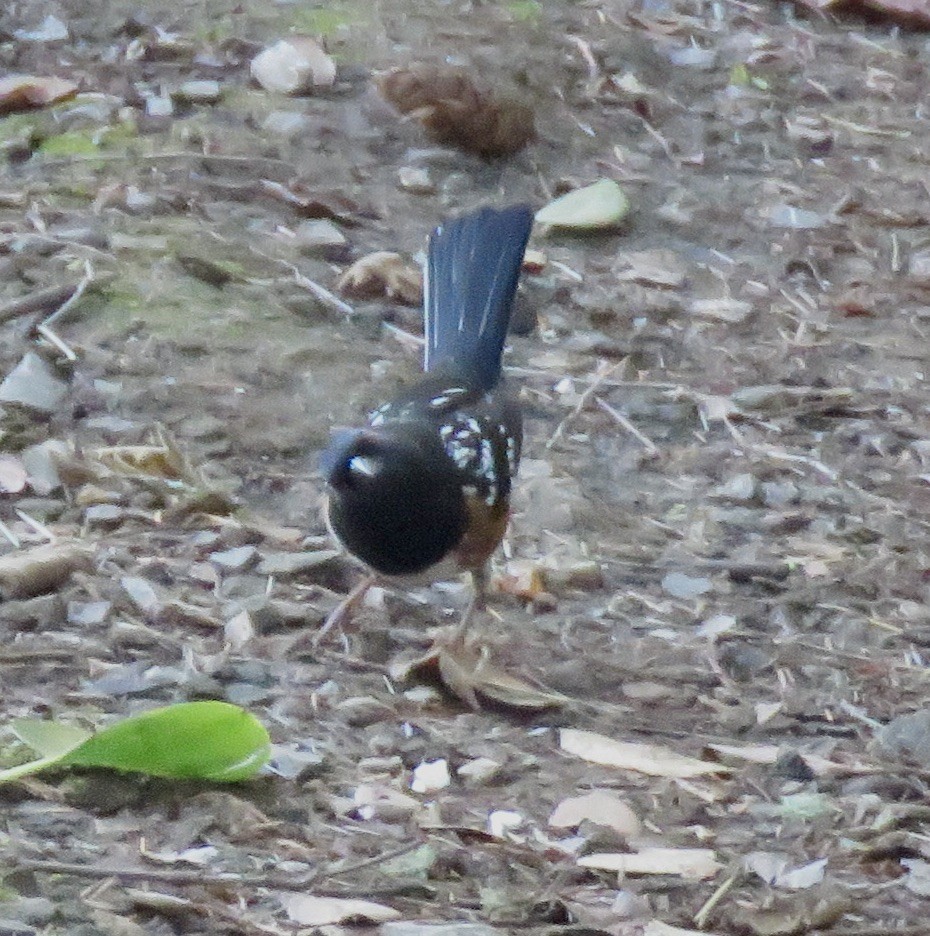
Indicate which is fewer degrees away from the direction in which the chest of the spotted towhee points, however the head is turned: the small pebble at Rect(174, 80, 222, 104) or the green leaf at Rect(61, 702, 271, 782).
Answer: the green leaf

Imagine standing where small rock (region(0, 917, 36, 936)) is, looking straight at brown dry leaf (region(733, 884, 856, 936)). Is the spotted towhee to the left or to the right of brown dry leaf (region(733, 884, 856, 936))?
left

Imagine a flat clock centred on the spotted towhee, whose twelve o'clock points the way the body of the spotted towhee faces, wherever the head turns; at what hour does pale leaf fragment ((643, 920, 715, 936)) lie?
The pale leaf fragment is roughly at 10 o'clock from the spotted towhee.

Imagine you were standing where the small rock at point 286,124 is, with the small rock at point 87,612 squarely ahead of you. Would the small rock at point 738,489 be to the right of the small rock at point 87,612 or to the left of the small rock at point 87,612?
left

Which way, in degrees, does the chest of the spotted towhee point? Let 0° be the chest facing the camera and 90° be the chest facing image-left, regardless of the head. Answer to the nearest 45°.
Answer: approximately 45°

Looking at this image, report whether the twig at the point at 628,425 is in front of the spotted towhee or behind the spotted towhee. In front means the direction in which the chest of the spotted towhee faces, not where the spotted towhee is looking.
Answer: behind

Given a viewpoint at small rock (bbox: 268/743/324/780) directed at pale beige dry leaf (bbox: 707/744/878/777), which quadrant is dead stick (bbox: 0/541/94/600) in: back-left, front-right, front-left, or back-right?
back-left

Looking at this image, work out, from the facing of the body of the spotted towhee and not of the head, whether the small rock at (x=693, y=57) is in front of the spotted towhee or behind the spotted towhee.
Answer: behind

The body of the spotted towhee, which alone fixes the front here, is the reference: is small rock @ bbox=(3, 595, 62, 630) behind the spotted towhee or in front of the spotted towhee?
in front

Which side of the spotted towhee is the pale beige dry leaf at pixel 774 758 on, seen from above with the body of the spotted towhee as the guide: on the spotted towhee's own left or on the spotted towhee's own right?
on the spotted towhee's own left

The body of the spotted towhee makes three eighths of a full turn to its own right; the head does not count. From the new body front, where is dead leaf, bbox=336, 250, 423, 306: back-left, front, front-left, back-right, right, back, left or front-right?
front

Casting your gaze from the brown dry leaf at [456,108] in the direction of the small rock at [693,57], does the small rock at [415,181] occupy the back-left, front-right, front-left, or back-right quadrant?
back-right

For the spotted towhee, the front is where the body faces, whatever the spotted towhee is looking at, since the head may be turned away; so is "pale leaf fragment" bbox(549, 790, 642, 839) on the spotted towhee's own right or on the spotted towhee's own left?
on the spotted towhee's own left
